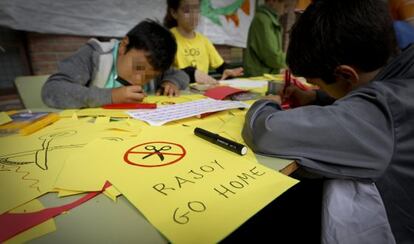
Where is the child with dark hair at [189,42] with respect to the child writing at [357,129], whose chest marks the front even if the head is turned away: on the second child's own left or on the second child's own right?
on the second child's own right

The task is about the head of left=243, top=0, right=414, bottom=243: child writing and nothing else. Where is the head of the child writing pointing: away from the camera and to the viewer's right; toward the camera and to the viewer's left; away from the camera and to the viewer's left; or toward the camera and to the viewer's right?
away from the camera and to the viewer's left

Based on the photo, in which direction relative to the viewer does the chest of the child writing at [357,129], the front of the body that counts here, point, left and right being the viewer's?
facing to the left of the viewer

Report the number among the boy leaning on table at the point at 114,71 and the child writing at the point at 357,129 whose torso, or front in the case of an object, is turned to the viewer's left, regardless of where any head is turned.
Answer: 1

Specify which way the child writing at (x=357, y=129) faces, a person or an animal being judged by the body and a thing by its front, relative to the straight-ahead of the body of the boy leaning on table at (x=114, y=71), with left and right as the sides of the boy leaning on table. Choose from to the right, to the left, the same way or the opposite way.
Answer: the opposite way
